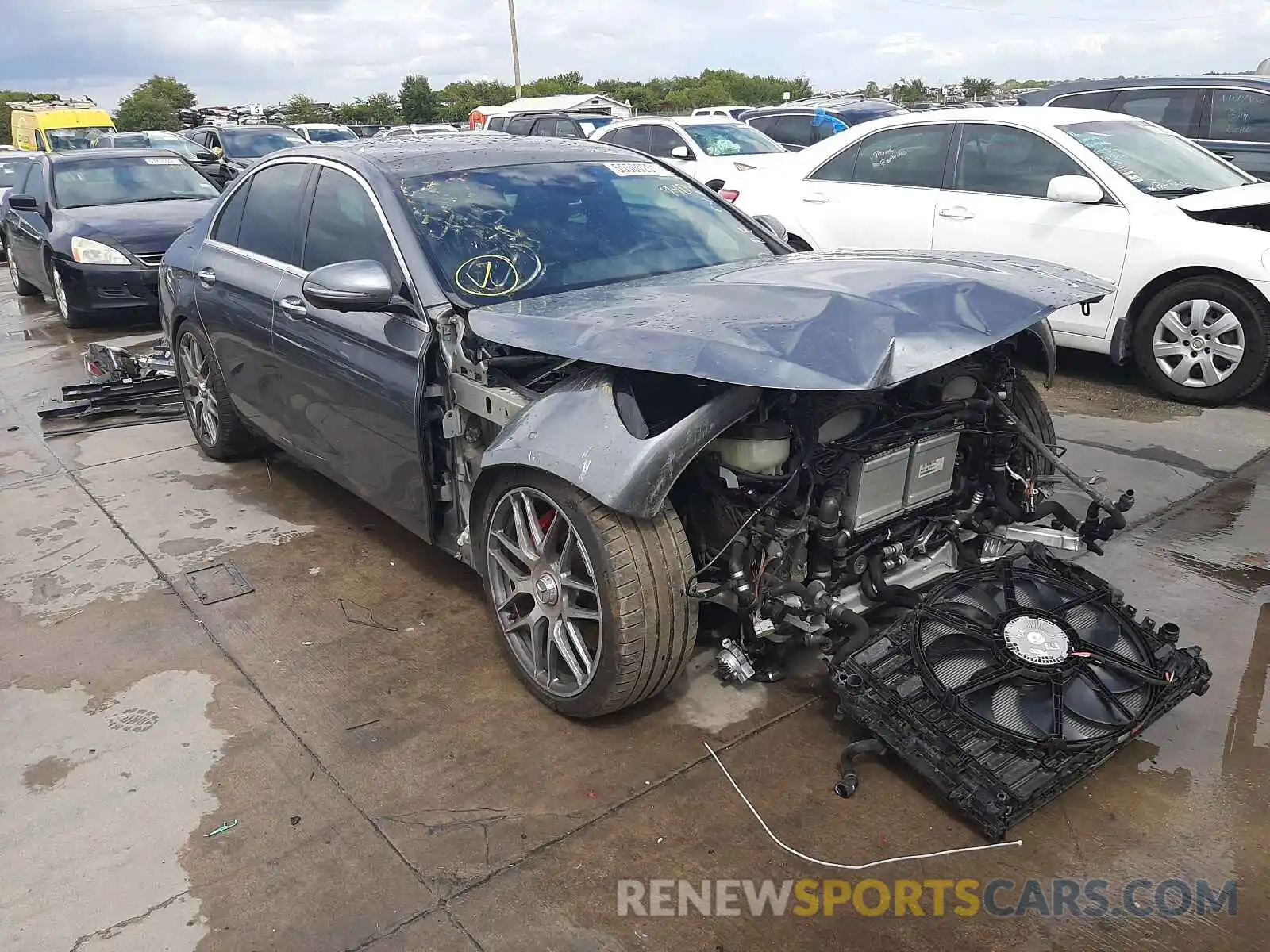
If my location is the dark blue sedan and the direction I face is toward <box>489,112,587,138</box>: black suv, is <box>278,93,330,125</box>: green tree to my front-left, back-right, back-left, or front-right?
front-left

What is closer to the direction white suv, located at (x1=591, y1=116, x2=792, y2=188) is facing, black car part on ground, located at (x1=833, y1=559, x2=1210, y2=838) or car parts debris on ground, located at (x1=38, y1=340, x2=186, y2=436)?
the black car part on ground

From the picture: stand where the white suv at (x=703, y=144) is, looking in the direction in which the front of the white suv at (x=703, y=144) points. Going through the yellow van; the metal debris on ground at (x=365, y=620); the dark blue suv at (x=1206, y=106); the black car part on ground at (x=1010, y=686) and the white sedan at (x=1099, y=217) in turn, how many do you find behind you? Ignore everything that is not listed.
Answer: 1

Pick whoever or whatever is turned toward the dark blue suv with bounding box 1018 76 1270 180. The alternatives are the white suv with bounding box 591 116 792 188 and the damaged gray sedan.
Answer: the white suv

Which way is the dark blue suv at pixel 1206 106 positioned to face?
to the viewer's right

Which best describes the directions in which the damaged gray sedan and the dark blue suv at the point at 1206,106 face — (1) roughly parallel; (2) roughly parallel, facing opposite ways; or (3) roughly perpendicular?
roughly parallel

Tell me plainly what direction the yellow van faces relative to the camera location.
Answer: facing the viewer and to the right of the viewer

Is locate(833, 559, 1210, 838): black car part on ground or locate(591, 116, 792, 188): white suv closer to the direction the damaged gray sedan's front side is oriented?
the black car part on ground

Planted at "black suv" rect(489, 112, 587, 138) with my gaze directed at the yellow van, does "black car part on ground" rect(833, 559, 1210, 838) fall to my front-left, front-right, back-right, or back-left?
back-left

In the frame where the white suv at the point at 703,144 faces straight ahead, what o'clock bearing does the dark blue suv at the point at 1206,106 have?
The dark blue suv is roughly at 12 o'clock from the white suv.
